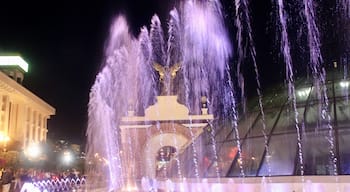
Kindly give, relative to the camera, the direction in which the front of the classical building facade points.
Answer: facing the viewer and to the right of the viewer

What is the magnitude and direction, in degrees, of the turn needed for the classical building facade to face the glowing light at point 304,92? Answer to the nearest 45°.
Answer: approximately 45° to its right

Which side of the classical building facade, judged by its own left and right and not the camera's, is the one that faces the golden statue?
front

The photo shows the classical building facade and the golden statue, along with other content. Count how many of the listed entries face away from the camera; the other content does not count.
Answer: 0

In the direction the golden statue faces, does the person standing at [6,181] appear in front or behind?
in front

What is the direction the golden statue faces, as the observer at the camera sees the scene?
facing the viewer

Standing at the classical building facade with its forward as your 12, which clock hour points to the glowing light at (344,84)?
The glowing light is roughly at 1 o'clock from the classical building facade.

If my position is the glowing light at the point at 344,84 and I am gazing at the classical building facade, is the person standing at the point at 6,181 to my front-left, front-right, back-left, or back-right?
front-left

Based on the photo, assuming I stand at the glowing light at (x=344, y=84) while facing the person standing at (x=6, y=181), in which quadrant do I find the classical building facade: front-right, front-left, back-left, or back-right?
front-right

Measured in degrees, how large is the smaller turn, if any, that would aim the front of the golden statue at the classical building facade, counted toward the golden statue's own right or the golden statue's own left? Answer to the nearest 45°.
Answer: approximately 135° to the golden statue's own right
